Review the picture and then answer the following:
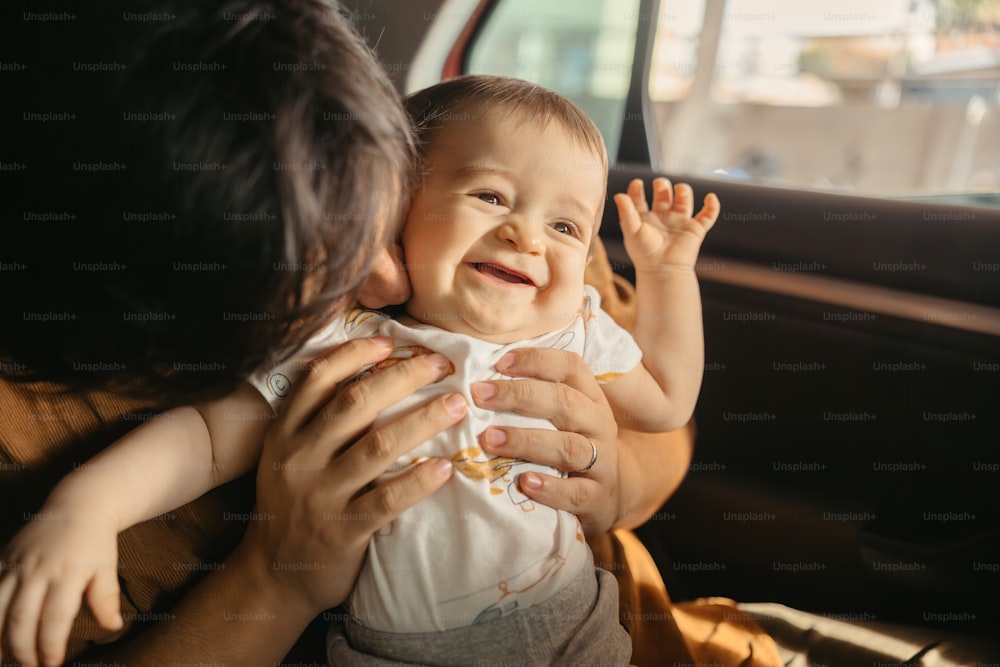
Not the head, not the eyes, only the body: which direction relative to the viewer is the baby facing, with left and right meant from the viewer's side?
facing the viewer
